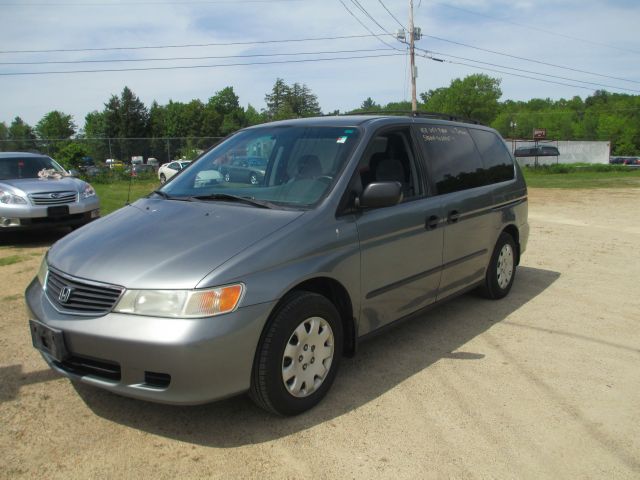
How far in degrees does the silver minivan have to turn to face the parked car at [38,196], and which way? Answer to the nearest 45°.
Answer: approximately 90° to its right

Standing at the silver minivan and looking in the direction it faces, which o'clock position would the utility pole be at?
The utility pole is roughly at 5 o'clock from the silver minivan.

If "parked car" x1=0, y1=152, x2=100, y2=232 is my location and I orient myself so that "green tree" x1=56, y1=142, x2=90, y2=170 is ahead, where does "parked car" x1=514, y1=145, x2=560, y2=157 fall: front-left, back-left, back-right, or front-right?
front-right

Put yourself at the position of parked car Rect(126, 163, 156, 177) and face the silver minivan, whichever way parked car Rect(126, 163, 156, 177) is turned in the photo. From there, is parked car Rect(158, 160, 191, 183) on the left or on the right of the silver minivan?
left

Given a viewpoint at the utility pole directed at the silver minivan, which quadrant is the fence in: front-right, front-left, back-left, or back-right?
front-right

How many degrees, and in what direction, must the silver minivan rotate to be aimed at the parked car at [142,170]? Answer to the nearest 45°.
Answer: approximately 135° to its right

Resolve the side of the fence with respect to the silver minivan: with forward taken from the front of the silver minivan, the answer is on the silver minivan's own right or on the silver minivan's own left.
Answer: on the silver minivan's own right

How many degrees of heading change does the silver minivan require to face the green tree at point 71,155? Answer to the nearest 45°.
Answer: approximately 135° to its right

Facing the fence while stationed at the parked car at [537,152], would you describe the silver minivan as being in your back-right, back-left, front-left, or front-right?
front-left

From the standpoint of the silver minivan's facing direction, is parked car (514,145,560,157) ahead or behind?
behind

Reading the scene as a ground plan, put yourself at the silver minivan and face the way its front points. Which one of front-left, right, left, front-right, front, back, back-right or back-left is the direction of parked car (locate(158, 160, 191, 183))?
back-right

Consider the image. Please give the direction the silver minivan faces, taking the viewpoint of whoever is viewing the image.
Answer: facing the viewer and to the left of the viewer
